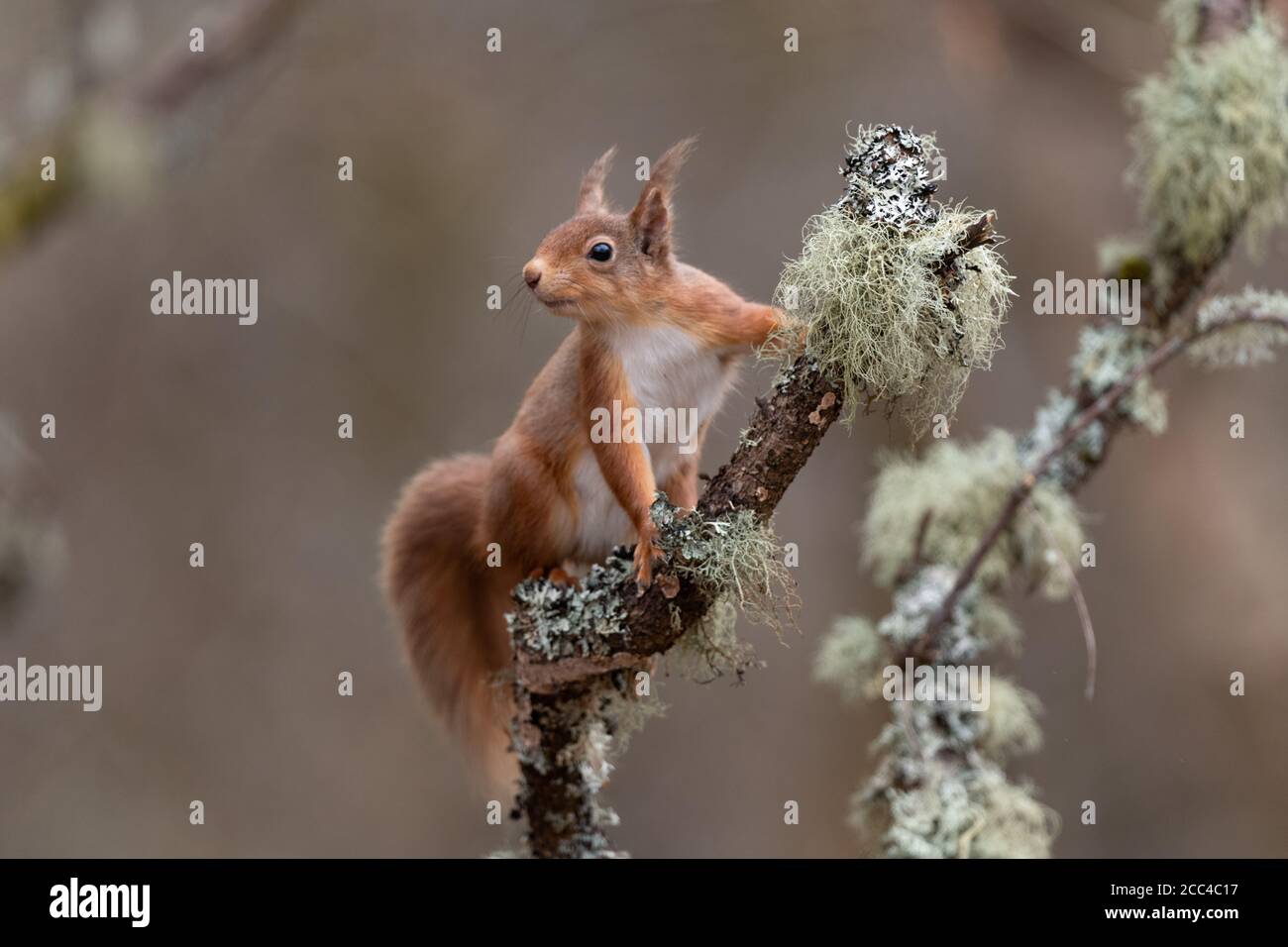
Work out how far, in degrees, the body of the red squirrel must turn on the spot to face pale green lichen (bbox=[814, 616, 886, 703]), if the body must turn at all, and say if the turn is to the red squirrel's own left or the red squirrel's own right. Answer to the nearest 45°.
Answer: approximately 90° to the red squirrel's own left

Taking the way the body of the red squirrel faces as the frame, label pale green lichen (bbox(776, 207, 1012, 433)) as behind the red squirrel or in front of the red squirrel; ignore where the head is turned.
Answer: in front

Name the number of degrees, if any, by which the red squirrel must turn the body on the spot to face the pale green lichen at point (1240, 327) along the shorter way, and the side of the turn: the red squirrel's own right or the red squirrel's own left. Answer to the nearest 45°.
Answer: approximately 45° to the red squirrel's own left

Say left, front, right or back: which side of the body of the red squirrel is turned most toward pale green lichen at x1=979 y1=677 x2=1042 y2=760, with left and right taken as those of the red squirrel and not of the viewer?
left

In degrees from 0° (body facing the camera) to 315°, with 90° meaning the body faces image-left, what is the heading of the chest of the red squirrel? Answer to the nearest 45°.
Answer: approximately 315°
